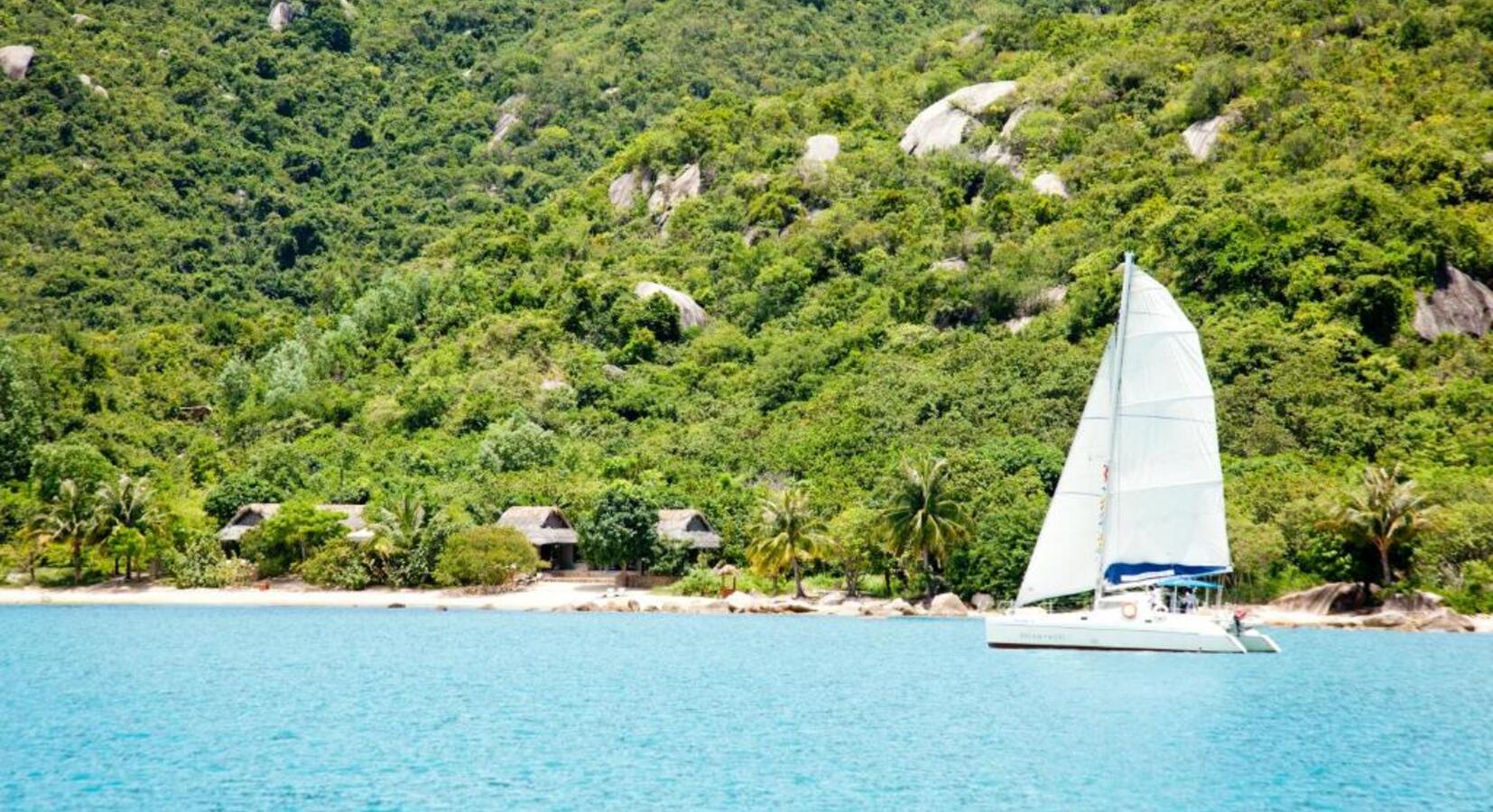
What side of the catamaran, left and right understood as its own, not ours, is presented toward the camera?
left
